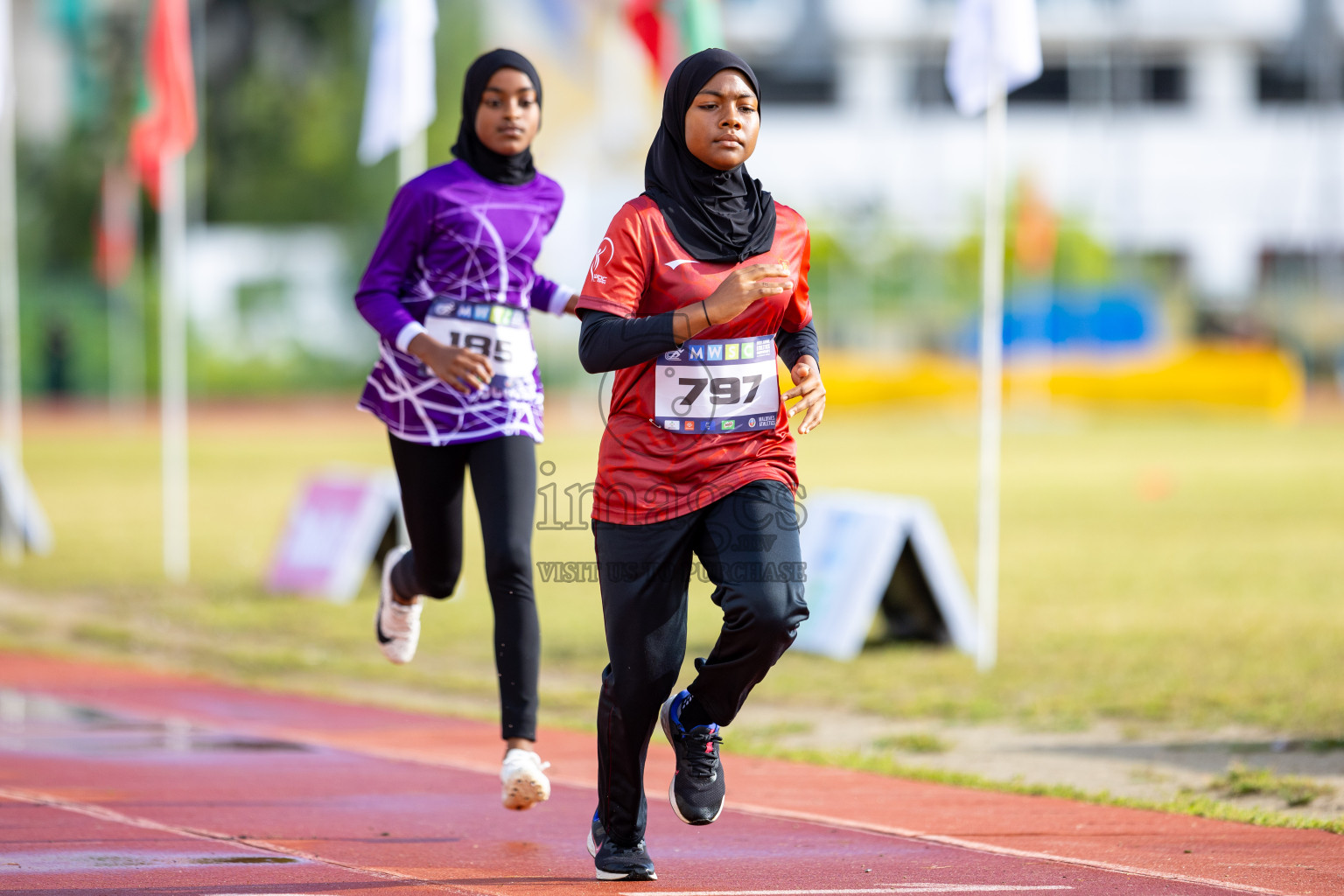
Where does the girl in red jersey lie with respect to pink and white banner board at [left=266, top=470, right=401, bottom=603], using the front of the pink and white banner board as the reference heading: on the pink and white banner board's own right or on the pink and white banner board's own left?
on the pink and white banner board's own left

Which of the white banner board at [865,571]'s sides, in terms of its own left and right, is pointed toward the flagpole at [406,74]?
right

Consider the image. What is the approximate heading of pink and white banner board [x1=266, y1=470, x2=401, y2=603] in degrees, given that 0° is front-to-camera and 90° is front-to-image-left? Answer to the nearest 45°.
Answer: approximately 45°

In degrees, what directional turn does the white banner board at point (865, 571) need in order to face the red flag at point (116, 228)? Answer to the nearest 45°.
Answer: approximately 90° to its right

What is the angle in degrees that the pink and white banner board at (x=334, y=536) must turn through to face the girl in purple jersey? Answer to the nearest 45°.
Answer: approximately 45° to its left

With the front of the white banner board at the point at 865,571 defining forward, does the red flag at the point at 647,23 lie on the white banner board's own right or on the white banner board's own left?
on the white banner board's own right

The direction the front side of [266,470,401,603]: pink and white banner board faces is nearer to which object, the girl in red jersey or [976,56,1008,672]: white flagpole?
the girl in red jersey
